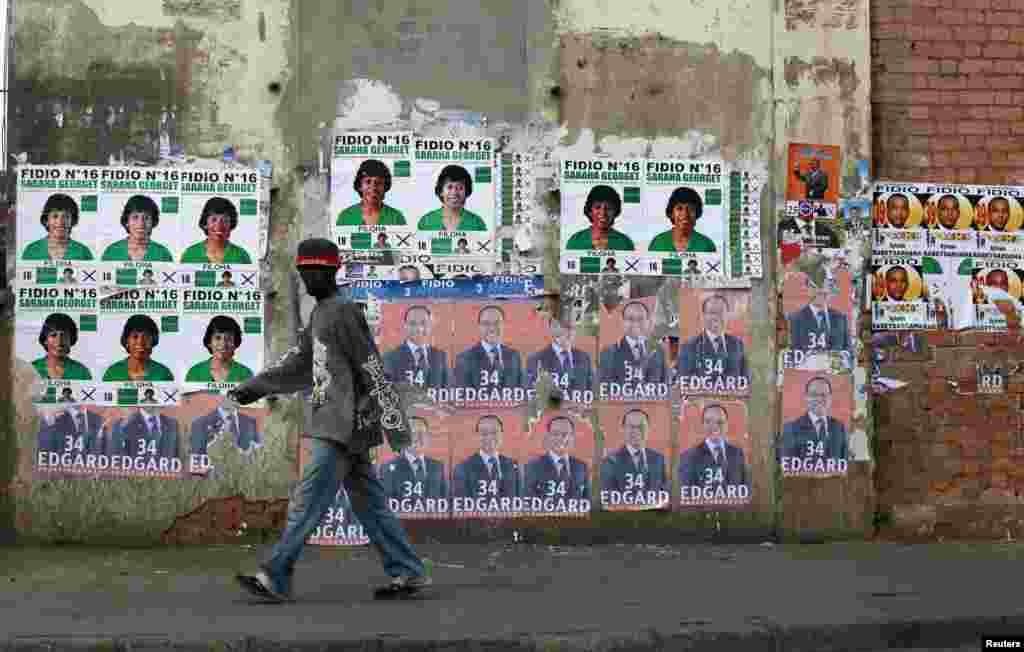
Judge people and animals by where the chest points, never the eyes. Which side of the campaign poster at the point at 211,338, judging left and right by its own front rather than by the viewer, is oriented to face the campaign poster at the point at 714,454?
left

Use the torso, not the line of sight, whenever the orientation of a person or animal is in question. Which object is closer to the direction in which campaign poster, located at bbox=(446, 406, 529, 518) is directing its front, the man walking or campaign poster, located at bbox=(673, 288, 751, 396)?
the man walking

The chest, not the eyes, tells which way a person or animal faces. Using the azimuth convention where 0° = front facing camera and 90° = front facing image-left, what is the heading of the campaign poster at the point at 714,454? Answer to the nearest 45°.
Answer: approximately 0°

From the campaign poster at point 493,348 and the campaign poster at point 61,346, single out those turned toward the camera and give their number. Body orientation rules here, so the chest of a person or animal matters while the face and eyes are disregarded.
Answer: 2

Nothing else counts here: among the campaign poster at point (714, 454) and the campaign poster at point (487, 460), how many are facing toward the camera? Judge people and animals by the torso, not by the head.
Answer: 2

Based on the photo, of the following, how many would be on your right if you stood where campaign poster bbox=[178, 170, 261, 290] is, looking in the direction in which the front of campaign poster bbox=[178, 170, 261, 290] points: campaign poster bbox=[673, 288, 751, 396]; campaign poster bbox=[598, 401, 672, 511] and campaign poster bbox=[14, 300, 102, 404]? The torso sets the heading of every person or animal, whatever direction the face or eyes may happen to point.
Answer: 1

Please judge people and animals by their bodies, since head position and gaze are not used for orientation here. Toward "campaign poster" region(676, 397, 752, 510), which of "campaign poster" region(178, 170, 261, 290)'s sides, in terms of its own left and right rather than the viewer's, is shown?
left

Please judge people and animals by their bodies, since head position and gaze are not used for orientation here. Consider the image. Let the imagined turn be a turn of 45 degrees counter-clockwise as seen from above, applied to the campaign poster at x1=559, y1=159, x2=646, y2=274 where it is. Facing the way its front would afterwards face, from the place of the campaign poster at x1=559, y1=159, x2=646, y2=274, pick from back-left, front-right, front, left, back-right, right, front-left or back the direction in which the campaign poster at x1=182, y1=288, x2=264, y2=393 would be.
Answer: back-right
